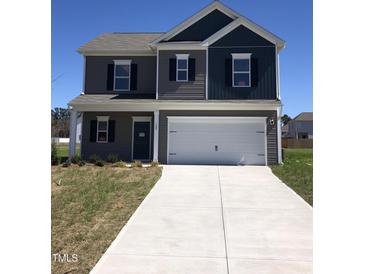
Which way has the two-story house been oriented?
toward the camera

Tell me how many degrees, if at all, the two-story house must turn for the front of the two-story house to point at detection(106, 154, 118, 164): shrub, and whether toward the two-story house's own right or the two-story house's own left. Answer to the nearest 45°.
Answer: approximately 90° to the two-story house's own right

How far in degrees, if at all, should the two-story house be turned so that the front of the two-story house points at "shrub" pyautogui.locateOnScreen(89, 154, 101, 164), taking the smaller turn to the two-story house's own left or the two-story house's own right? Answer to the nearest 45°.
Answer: approximately 90° to the two-story house's own right
